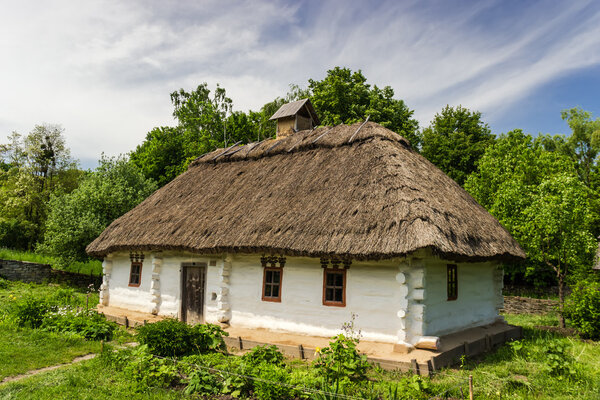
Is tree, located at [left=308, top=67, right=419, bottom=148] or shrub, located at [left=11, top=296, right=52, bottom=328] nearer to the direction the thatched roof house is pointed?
the shrub

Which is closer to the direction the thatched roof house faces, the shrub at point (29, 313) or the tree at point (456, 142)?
the shrub

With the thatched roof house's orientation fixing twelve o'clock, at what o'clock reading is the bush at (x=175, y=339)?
The bush is roughly at 12 o'clock from the thatched roof house.

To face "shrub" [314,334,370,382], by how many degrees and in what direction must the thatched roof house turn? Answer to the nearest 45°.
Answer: approximately 45° to its left

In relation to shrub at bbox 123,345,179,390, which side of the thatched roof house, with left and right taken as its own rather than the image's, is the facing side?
front

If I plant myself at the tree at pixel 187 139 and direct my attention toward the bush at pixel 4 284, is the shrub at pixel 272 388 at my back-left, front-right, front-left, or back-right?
front-left

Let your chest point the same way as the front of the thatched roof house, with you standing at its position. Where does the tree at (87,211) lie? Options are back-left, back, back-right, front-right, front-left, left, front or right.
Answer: right

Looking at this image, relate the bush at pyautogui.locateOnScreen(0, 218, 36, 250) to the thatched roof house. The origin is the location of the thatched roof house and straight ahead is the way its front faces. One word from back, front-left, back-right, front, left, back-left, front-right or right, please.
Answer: right

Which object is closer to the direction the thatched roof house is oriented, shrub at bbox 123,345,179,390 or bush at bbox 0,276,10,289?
the shrub

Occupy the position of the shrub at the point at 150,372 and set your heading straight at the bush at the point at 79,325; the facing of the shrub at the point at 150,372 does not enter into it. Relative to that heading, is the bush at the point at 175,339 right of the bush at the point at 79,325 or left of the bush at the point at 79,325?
right

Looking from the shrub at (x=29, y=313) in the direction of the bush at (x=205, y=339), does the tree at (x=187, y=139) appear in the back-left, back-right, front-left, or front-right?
back-left

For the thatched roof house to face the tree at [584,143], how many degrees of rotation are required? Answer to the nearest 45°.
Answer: approximately 180°

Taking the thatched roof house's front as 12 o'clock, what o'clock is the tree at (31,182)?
The tree is roughly at 3 o'clock from the thatched roof house.

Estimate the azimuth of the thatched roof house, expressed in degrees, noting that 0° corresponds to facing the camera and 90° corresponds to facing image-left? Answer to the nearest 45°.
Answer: approximately 45°
